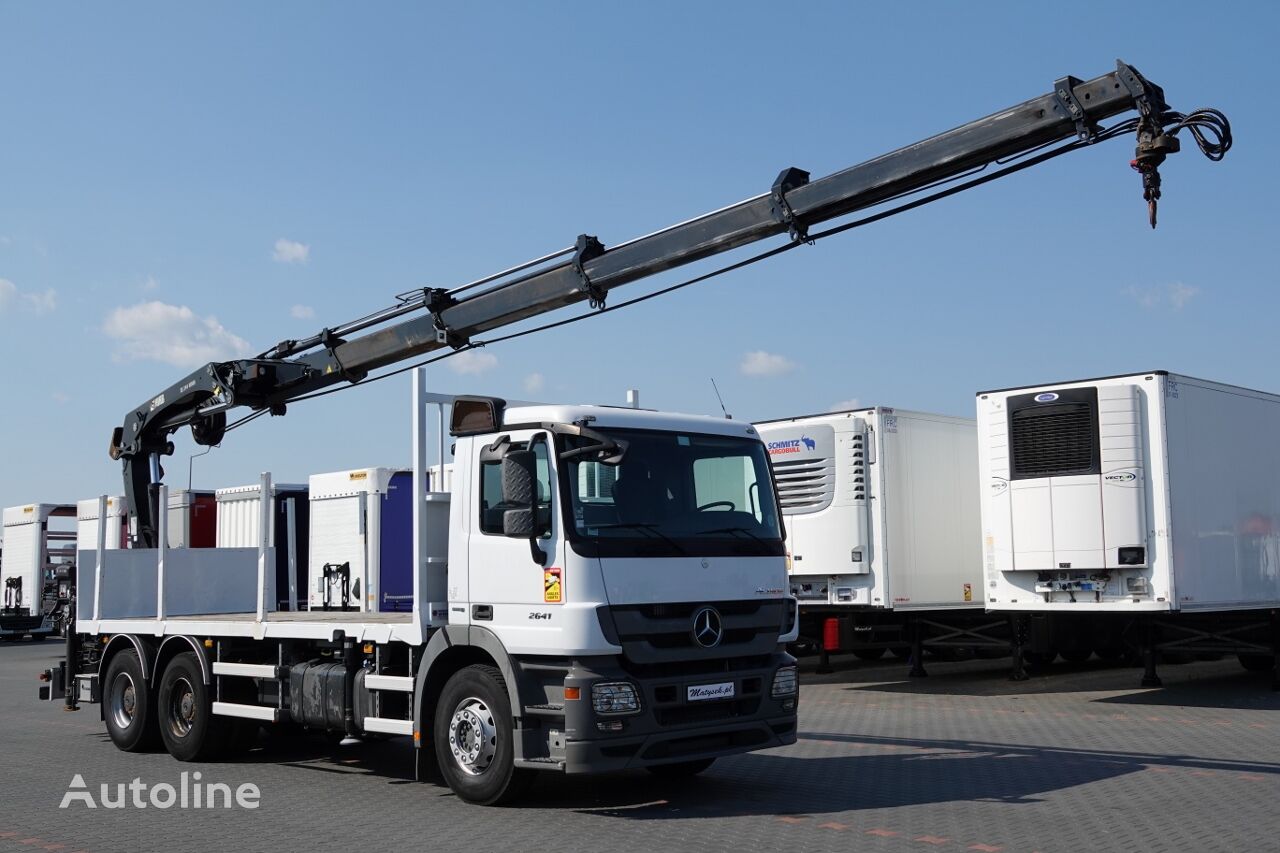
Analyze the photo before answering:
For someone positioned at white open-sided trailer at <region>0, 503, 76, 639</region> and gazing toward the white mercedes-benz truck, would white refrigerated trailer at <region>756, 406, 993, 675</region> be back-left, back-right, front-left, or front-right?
front-left

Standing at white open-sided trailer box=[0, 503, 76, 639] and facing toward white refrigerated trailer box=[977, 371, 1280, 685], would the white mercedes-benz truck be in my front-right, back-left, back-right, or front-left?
front-right

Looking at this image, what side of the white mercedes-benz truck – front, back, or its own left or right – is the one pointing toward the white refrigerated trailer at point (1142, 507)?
left

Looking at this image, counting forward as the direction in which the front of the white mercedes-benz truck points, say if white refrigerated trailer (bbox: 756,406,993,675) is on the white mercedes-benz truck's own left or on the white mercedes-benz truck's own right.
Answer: on the white mercedes-benz truck's own left

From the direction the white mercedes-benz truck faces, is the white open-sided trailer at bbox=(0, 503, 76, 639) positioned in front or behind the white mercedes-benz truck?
behind

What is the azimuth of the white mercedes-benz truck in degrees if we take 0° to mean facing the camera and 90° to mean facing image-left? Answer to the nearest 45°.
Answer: approximately 315°
